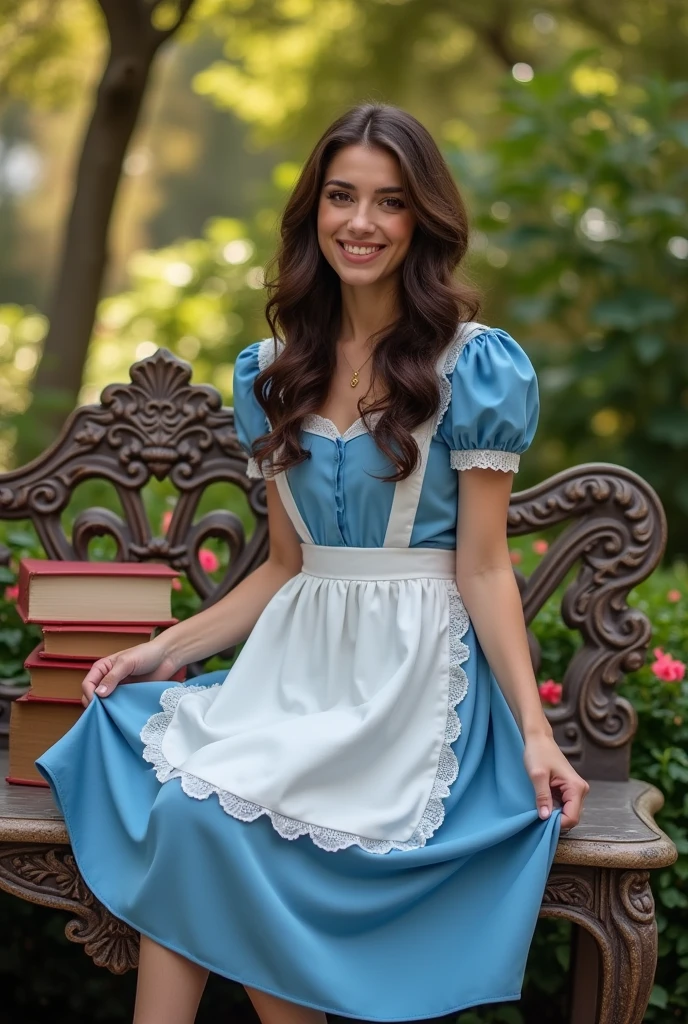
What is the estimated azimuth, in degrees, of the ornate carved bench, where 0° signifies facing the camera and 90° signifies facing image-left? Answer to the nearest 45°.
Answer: approximately 0°
